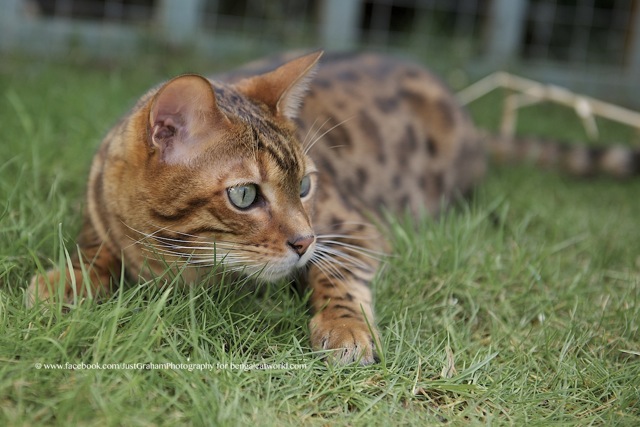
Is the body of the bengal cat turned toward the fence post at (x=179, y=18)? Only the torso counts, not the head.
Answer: no

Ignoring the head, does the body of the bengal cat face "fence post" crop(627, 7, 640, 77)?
no

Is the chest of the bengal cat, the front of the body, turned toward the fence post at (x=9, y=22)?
no

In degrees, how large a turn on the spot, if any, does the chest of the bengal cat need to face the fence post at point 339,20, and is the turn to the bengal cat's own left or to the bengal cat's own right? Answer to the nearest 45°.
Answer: approximately 135° to the bengal cat's own right

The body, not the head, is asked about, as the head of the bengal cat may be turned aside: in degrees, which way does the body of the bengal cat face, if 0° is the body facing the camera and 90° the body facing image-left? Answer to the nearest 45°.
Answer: approximately 45°

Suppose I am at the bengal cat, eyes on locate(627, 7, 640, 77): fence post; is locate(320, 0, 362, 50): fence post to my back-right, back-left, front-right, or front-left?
front-left
